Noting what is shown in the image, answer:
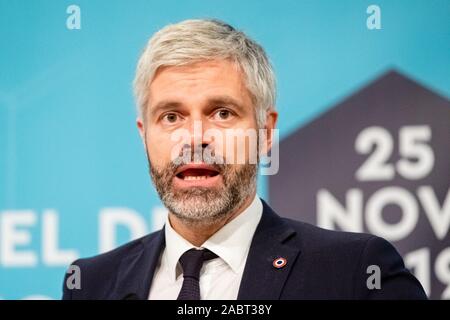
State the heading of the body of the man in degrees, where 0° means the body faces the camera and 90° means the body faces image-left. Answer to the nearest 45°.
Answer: approximately 45°
